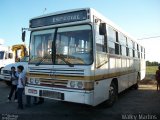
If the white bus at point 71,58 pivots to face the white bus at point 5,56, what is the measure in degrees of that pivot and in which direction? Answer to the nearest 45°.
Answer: approximately 90° to its right

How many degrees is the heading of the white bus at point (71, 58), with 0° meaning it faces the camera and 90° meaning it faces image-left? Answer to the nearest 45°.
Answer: approximately 45°
